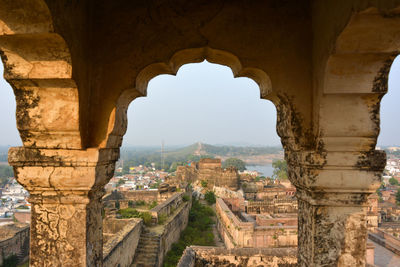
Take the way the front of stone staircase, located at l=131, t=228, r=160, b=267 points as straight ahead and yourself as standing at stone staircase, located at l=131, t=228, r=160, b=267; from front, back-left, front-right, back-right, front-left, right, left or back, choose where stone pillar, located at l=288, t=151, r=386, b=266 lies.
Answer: front

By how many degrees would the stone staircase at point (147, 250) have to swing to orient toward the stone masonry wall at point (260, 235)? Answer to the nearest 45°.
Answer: approximately 90° to its left

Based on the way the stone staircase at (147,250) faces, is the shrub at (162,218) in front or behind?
behind

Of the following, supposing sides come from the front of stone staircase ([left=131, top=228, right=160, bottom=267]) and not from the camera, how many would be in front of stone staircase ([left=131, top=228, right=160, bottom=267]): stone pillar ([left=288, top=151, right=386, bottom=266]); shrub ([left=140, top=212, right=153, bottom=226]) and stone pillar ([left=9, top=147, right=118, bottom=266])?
2

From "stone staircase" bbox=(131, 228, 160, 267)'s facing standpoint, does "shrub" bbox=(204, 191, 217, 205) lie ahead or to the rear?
to the rear

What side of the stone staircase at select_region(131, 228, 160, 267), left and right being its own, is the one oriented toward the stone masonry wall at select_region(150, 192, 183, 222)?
back

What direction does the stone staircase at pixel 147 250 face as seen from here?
toward the camera

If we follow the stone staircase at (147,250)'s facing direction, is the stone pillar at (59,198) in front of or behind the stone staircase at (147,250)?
in front

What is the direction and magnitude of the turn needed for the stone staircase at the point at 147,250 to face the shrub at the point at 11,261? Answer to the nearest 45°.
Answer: approximately 90° to its right

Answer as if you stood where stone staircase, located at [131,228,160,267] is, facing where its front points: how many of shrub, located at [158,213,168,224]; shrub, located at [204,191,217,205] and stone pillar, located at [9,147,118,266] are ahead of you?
1

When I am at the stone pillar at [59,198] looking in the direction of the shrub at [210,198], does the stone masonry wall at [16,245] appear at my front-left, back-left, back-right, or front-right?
front-left

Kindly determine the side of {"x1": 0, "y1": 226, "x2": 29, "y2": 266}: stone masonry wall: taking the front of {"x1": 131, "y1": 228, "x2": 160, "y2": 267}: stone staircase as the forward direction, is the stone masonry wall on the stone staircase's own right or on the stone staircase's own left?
on the stone staircase's own right
